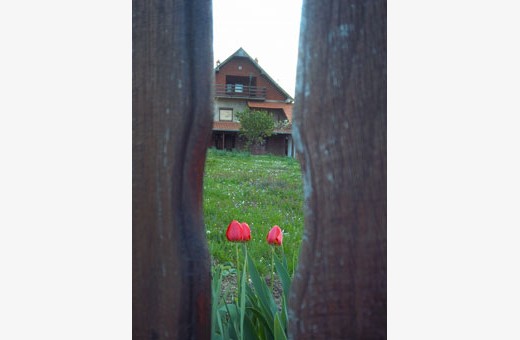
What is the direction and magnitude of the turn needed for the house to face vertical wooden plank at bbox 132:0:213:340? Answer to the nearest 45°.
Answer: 0° — it already faces it

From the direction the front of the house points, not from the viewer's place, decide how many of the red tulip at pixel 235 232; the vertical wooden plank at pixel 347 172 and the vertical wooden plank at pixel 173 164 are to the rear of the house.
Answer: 0

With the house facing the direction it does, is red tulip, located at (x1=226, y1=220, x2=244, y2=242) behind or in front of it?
in front

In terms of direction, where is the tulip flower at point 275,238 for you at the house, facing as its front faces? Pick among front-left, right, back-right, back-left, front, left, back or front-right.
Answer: front

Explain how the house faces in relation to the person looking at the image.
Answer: facing the viewer

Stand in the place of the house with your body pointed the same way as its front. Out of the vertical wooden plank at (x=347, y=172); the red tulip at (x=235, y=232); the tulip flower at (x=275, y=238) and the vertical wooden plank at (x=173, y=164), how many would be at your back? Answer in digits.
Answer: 0

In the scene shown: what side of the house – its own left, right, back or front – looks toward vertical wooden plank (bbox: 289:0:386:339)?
front

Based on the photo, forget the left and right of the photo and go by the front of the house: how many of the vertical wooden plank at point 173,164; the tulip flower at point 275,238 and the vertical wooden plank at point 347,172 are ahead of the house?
3

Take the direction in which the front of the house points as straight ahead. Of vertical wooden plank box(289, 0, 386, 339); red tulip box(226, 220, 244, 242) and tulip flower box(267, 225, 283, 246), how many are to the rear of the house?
0
